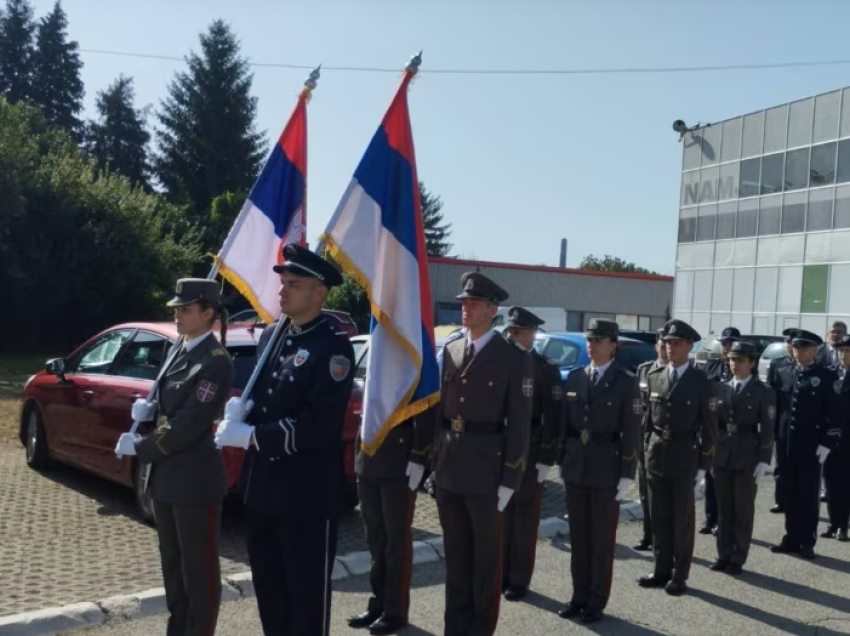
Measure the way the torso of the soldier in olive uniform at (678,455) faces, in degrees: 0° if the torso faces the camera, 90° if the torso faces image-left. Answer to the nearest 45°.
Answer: approximately 45°

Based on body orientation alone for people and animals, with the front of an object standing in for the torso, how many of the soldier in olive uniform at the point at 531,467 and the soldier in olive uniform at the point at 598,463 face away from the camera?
0

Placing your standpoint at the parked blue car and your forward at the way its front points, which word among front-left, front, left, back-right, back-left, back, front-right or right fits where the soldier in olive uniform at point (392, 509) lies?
front-left

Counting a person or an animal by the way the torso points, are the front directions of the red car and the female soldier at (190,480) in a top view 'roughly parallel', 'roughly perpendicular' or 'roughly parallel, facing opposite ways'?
roughly perpendicular

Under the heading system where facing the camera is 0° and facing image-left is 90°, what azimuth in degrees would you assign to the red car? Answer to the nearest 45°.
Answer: approximately 135°

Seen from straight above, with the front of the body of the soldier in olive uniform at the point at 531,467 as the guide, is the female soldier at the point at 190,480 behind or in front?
in front

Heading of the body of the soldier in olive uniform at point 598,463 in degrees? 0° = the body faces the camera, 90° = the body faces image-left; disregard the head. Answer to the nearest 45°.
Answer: approximately 45°

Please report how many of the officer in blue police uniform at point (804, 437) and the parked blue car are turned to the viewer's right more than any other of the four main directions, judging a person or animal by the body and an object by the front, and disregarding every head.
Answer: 0

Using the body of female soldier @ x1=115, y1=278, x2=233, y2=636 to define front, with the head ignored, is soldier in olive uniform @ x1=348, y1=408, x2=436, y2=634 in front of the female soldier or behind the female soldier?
behind
